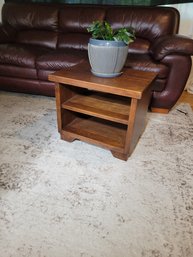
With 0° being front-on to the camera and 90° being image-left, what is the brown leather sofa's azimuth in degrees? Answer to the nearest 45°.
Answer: approximately 0°

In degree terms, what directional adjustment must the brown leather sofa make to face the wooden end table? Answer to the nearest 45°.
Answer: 0° — it already faces it

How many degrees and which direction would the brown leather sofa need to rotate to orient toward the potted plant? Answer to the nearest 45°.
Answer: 0° — it already faces it
